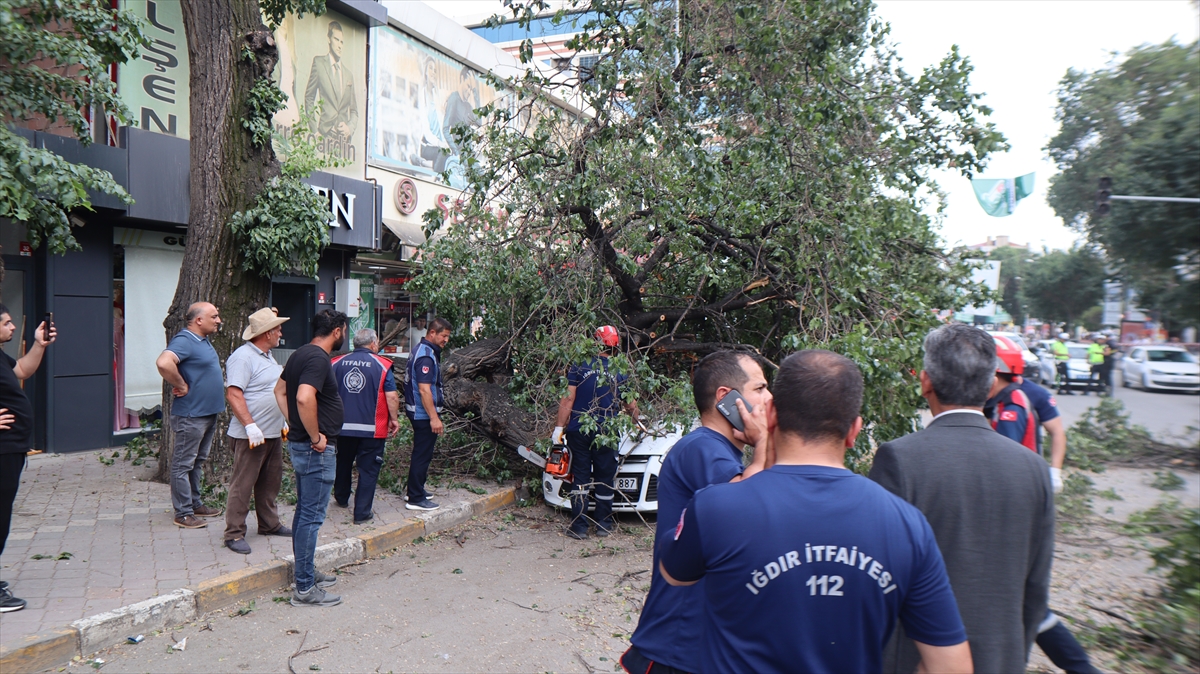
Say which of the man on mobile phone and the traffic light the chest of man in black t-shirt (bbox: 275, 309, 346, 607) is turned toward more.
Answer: the traffic light

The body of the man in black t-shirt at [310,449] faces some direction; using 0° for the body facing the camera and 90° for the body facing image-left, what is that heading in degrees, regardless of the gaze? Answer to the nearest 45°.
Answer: approximately 270°

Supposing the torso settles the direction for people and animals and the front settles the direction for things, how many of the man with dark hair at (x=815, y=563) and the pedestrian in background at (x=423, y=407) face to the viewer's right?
1

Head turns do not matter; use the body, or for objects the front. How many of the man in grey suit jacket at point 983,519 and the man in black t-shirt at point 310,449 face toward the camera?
0

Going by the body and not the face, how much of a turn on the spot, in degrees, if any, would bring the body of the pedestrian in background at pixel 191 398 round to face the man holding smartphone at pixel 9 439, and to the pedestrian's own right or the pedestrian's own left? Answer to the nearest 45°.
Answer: approximately 135° to the pedestrian's own right

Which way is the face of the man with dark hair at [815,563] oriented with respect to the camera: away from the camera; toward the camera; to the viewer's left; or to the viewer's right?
away from the camera

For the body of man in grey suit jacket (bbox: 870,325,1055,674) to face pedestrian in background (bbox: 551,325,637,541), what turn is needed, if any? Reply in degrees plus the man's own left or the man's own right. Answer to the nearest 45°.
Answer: approximately 45° to the man's own left

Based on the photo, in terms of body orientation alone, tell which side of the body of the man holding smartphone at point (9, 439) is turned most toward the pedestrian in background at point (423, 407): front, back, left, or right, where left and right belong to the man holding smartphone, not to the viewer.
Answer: front

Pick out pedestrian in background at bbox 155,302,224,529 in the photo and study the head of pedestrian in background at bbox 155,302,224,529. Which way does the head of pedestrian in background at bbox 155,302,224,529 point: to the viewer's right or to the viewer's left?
to the viewer's right

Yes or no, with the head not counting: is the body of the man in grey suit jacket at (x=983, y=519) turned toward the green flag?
yes

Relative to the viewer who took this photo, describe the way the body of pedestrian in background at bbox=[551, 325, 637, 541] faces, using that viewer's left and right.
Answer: facing away from the viewer

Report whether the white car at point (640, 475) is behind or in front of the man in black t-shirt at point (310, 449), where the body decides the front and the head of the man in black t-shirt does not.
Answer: in front

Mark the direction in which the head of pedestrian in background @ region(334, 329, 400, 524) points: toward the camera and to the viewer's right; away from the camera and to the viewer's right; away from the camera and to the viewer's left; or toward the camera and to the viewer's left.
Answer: away from the camera and to the viewer's right

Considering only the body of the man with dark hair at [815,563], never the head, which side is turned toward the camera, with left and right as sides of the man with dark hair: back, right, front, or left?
back
